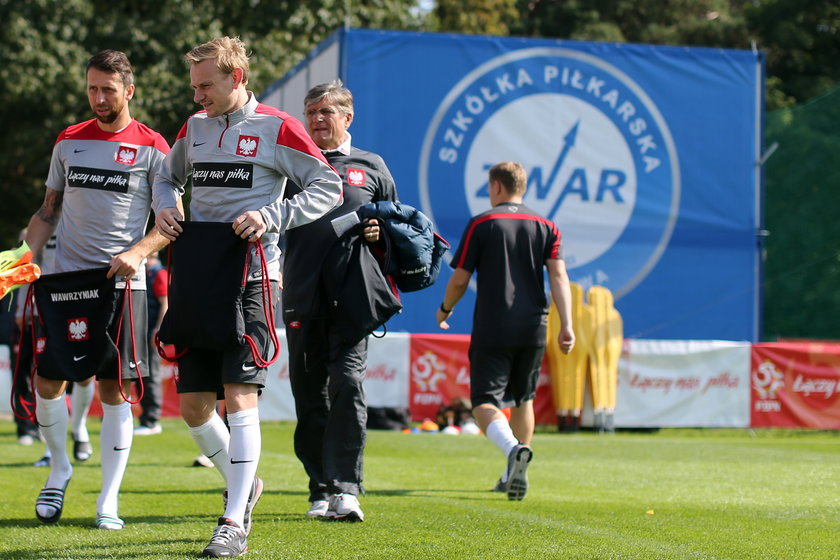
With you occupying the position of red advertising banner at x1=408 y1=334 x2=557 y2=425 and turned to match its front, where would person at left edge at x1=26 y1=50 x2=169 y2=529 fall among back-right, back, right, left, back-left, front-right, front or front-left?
front

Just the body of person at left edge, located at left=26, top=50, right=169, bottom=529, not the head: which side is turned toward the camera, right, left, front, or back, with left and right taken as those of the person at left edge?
front

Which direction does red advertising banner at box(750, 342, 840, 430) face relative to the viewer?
toward the camera

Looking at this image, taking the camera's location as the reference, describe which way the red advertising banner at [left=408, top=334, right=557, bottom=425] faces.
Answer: facing the viewer

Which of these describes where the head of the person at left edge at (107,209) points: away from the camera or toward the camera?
toward the camera

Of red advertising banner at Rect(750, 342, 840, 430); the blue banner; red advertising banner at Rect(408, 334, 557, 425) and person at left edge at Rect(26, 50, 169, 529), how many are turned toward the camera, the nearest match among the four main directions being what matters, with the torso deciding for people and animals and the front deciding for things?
4

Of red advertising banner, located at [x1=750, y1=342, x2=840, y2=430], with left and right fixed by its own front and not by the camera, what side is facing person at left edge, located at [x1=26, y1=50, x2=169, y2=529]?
front

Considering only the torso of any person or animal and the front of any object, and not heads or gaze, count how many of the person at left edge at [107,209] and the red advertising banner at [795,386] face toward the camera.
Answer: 2

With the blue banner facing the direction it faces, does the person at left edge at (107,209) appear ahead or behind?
ahead
